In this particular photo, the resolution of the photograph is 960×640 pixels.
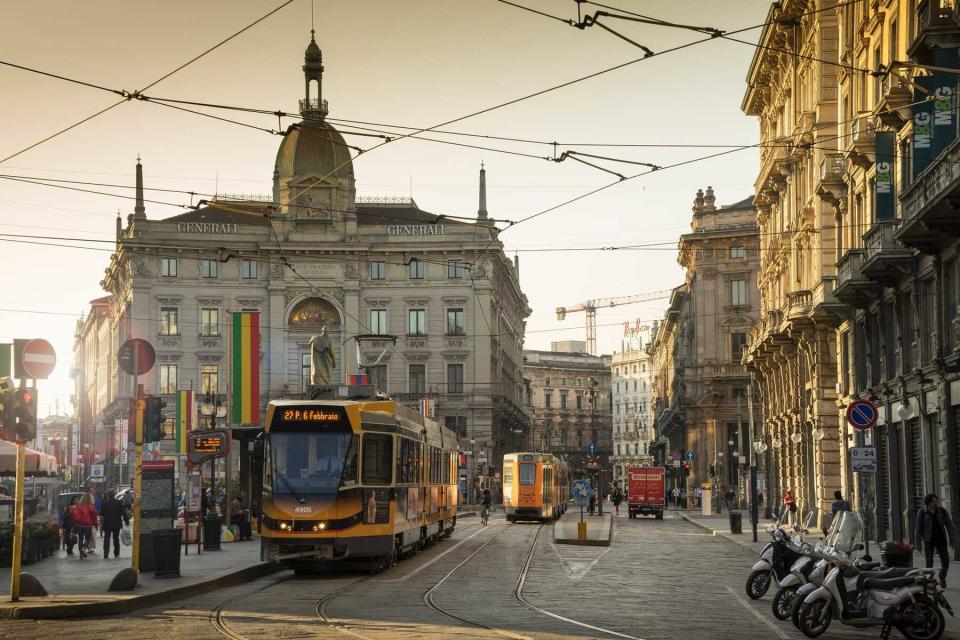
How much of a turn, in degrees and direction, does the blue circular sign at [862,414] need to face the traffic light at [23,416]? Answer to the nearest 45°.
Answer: approximately 45° to its right

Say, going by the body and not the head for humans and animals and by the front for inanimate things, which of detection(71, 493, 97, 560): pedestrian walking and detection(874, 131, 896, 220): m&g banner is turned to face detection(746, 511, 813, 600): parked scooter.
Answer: the m&g banner

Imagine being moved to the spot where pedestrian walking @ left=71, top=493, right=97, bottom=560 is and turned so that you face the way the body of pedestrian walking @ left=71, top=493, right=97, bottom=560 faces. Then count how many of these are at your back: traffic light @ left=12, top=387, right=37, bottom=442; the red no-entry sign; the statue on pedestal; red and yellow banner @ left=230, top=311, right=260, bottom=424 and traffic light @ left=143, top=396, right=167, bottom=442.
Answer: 3

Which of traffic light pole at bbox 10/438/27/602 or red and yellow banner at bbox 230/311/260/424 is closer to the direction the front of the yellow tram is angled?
the traffic light pole

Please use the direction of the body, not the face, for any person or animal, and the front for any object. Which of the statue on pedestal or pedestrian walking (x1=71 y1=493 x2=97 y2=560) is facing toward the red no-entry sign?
the statue on pedestal

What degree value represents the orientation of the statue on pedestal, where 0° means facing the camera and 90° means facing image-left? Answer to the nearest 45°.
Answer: approximately 0°

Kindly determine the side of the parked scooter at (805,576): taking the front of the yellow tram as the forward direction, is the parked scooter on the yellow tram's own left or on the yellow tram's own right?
on the yellow tram's own left

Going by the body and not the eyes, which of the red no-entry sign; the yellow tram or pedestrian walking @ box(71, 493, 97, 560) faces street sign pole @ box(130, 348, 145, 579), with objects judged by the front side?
the yellow tram

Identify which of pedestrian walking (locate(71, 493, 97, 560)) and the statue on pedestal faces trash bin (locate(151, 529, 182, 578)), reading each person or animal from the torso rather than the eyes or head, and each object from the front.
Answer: the statue on pedestal

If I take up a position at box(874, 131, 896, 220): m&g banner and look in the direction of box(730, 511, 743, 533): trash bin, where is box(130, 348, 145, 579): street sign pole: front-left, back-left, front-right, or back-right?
back-left
